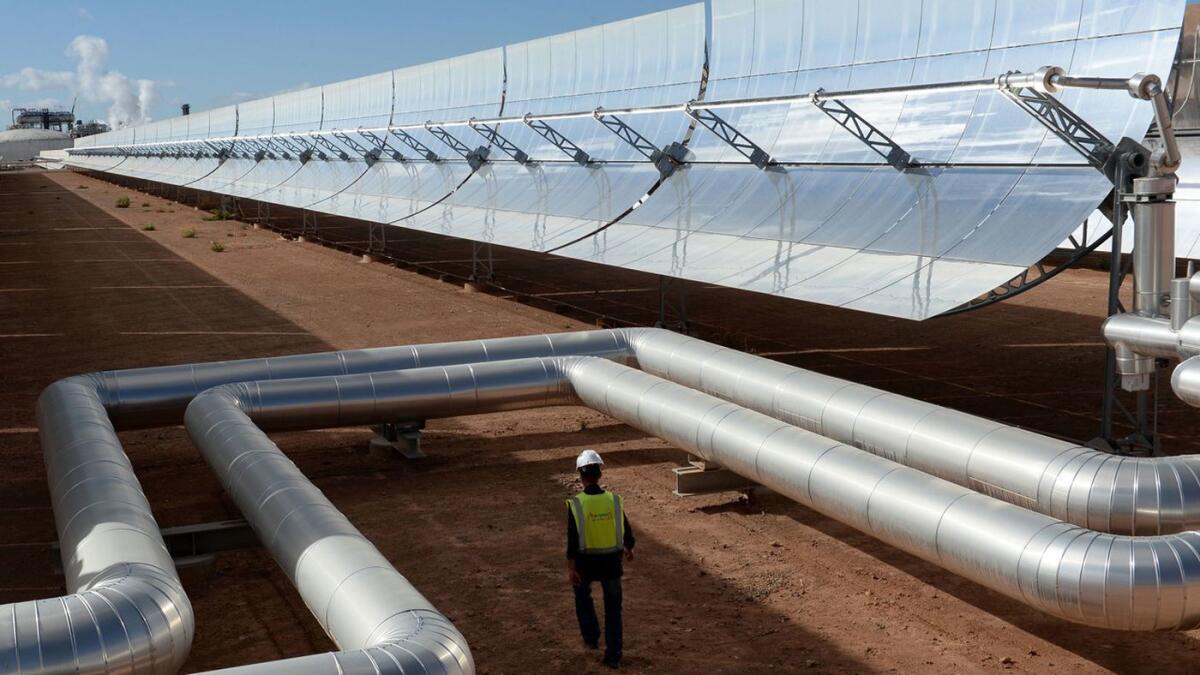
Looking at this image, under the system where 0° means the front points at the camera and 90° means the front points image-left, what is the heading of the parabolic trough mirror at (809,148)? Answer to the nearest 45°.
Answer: approximately 45°

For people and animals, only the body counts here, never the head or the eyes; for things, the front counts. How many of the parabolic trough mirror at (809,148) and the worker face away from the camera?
1

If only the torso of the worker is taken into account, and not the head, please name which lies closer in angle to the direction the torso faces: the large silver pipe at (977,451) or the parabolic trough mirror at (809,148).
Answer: the parabolic trough mirror

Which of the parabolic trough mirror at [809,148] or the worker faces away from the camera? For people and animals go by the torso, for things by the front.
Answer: the worker

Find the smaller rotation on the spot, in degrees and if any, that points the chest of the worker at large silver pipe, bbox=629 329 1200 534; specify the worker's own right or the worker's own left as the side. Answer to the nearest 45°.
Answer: approximately 45° to the worker's own right

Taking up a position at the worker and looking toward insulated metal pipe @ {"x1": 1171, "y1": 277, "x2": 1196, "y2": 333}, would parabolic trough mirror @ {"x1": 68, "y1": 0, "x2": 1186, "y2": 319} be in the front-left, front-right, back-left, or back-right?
front-left

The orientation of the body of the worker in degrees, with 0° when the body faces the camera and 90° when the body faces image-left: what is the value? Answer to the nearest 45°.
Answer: approximately 180°

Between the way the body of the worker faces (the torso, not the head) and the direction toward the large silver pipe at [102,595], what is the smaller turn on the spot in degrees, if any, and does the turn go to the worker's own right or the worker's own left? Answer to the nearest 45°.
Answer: approximately 135° to the worker's own left

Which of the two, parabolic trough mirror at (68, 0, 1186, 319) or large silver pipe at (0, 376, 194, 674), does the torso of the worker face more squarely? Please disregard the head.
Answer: the parabolic trough mirror
